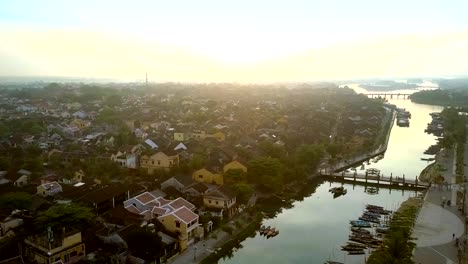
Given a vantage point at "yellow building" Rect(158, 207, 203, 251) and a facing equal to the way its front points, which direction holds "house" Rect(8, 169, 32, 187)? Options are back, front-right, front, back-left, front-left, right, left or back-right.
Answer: back

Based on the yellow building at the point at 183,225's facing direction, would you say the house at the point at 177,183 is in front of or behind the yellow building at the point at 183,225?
behind

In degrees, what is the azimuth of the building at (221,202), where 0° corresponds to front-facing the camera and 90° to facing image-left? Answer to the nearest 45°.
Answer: approximately 315°

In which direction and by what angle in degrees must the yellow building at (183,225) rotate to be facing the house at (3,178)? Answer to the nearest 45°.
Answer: approximately 180°

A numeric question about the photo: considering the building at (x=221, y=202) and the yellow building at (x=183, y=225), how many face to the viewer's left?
0

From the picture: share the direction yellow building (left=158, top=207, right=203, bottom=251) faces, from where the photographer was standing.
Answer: facing the viewer and to the right of the viewer

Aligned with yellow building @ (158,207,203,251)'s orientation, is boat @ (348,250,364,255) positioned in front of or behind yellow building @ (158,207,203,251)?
in front

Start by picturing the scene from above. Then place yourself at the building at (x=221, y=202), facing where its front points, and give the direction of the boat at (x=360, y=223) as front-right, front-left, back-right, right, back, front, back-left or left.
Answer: front-left

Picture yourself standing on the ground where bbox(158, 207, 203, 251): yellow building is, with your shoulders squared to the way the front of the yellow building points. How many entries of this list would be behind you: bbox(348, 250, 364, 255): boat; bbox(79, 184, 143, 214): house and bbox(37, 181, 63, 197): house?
2

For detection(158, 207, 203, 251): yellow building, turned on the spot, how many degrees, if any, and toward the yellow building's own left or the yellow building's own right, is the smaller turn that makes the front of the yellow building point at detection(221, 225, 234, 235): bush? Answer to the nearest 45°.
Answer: approximately 90° to the yellow building's own left

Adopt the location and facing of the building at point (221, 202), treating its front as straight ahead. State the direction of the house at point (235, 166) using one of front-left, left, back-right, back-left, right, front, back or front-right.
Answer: back-left

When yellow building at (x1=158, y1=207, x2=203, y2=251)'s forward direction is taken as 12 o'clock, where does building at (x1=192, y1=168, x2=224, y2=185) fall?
The building is roughly at 8 o'clock from the yellow building.

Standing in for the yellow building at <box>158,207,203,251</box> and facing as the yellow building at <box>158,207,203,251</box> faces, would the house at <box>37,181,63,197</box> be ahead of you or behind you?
behind

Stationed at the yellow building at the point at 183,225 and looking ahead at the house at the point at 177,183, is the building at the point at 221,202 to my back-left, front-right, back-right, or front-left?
front-right

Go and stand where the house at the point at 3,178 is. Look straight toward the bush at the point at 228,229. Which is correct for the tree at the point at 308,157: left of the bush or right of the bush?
left

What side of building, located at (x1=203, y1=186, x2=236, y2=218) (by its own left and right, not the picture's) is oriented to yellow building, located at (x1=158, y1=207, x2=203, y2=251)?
right
